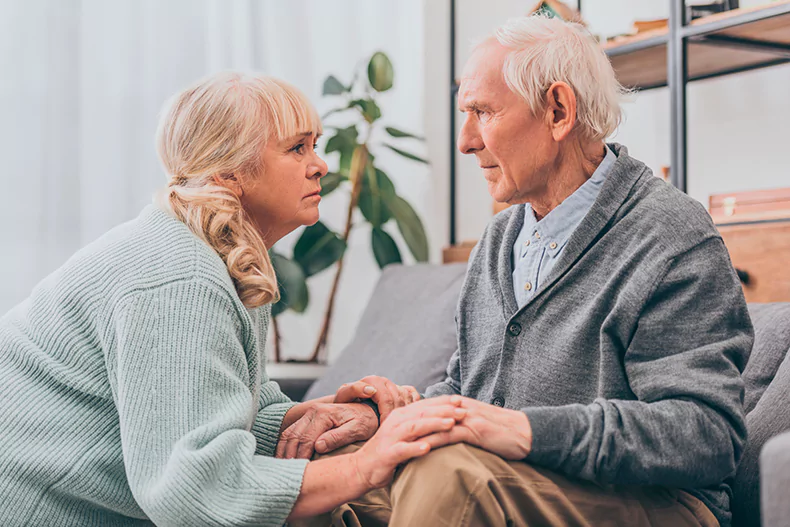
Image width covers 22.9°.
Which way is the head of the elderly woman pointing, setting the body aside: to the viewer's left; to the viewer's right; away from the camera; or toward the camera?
to the viewer's right

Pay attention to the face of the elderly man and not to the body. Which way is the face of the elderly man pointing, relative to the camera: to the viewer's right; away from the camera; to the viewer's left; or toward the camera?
to the viewer's left

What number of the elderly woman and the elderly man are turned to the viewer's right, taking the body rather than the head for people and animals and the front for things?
1

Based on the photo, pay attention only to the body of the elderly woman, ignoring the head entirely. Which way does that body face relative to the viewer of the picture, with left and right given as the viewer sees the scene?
facing to the right of the viewer

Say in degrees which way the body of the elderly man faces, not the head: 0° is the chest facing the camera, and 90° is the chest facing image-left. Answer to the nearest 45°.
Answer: approximately 45°

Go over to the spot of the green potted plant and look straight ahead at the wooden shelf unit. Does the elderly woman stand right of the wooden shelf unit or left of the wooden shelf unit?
right

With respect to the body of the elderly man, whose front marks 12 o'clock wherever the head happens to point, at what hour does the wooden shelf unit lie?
The wooden shelf unit is roughly at 5 o'clock from the elderly man.

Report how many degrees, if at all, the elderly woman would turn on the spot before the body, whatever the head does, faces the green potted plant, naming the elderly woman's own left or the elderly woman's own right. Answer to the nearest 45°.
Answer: approximately 90° to the elderly woman's own left
